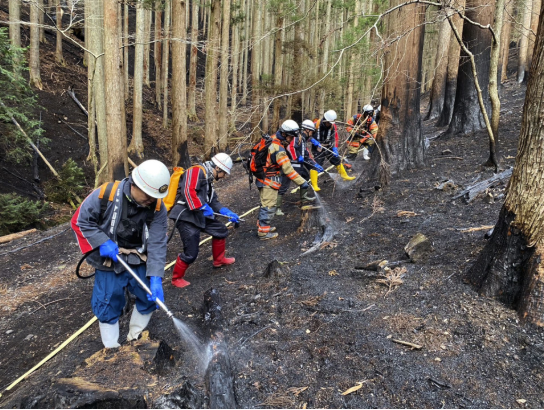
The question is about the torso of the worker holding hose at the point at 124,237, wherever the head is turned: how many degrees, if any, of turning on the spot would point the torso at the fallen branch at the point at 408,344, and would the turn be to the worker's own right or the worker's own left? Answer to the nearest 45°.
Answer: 0° — they already face it

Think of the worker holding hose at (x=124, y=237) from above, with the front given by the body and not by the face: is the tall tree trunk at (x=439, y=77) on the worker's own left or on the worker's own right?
on the worker's own left

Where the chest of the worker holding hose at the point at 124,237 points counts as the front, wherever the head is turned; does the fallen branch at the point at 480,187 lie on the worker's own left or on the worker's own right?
on the worker's own left

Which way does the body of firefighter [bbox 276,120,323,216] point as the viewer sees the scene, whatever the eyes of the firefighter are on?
to the viewer's right

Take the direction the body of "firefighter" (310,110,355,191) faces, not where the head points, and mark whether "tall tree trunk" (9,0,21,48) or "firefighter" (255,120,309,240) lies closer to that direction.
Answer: the firefighter

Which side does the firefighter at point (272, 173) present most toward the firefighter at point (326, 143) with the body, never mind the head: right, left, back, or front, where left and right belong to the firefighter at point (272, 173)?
left

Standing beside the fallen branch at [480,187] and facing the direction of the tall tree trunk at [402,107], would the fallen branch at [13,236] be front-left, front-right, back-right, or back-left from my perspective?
front-left

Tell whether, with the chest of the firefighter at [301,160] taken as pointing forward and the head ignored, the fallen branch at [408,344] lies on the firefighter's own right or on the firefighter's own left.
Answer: on the firefighter's own right

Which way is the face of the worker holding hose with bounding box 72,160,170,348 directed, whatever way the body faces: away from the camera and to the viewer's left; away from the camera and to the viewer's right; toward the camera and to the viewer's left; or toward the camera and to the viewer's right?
toward the camera and to the viewer's right

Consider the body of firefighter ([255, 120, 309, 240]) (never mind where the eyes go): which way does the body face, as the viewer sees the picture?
to the viewer's right

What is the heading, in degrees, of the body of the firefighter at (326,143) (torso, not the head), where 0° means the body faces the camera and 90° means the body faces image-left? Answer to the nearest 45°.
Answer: approximately 315°

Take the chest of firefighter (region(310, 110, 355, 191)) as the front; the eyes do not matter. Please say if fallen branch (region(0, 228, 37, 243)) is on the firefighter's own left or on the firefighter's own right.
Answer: on the firefighter's own right

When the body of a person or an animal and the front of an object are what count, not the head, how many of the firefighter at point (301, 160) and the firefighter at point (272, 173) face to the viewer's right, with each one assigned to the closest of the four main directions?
2
